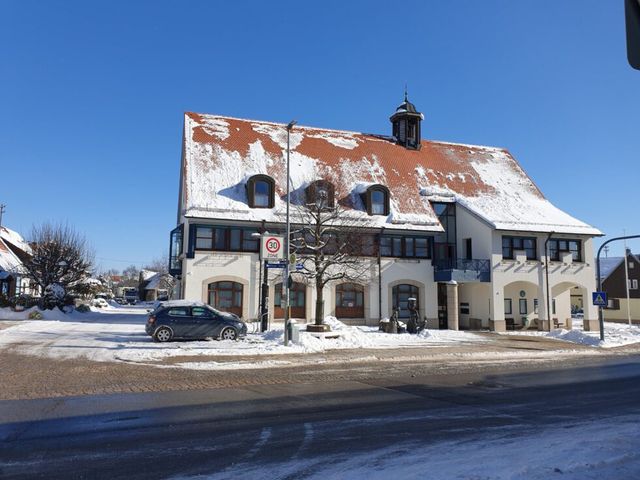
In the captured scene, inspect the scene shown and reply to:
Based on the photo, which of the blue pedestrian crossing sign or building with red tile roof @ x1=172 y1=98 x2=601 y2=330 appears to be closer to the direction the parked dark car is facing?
the blue pedestrian crossing sign

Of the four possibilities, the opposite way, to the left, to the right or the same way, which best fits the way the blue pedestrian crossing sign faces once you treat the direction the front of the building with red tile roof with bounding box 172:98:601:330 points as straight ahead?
the same way

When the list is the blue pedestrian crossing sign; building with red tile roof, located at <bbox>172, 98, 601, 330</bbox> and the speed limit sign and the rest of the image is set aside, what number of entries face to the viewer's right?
0

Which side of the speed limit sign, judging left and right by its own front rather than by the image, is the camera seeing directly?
front

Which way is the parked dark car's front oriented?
to the viewer's right

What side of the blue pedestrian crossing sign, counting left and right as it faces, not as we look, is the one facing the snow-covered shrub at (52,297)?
right

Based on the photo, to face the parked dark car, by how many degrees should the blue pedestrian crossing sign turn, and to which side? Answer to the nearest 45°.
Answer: approximately 45° to its right

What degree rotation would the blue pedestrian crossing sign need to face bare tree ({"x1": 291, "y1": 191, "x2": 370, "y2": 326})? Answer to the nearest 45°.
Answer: approximately 90° to its right

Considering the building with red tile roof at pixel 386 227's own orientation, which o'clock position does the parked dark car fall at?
The parked dark car is roughly at 1 o'clock from the building with red tile roof.

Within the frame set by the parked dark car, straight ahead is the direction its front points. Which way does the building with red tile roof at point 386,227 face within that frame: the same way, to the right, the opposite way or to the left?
to the right

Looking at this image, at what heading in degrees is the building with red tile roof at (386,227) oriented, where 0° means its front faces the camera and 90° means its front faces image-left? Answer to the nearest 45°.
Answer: approximately 0°

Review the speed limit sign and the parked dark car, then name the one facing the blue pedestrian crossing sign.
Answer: the parked dark car

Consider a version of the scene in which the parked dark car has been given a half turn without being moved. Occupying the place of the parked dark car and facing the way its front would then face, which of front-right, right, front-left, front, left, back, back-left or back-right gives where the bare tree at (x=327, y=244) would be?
back-right

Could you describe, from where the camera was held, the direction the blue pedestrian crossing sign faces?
facing the viewer

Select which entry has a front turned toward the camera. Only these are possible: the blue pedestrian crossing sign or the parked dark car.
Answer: the blue pedestrian crossing sign

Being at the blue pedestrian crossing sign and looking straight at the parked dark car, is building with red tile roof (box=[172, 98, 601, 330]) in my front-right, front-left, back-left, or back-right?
front-right

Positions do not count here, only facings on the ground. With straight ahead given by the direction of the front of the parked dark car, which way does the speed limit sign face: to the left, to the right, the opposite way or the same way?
to the right
